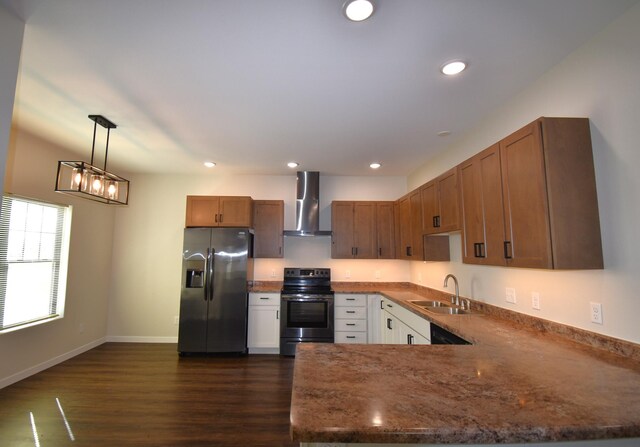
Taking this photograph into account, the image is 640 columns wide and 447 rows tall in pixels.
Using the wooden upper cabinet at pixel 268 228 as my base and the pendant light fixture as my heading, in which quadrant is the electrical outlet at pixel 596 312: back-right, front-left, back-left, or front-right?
front-left

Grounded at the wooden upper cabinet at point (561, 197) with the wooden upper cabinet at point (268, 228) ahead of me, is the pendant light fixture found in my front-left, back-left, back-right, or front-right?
front-left

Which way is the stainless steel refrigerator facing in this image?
toward the camera

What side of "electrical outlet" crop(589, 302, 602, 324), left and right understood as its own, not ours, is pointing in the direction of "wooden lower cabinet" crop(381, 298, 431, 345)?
right

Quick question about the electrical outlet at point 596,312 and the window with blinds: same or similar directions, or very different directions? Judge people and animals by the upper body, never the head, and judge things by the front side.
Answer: very different directions

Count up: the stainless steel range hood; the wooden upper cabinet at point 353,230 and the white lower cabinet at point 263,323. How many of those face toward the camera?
3

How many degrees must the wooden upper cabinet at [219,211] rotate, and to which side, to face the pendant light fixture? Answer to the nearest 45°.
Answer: approximately 45° to its right

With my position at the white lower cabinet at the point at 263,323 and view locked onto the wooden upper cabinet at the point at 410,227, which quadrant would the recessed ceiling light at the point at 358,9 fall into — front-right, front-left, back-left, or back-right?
front-right

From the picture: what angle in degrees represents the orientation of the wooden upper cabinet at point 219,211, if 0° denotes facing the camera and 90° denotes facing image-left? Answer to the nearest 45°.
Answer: approximately 0°

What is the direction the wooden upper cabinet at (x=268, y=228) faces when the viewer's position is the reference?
facing the viewer

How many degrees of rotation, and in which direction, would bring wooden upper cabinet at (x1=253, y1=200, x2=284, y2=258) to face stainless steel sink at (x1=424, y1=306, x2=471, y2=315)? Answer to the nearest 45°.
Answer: approximately 45° to its left

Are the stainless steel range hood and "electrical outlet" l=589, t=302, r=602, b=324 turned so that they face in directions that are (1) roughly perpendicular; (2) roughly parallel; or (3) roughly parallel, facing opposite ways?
roughly perpendicular

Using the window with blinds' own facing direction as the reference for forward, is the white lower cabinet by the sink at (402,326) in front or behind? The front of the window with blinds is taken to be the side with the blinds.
in front

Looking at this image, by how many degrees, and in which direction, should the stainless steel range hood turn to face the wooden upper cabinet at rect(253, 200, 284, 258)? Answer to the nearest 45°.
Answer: approximately 90° to its right

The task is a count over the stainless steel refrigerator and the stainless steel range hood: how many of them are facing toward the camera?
2

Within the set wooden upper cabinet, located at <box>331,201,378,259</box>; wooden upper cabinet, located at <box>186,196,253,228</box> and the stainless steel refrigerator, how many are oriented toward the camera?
3

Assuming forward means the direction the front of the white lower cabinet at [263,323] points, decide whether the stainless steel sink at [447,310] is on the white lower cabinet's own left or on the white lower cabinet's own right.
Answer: on the white lower cabinet's own left

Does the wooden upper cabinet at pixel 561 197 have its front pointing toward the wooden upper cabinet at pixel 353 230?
no

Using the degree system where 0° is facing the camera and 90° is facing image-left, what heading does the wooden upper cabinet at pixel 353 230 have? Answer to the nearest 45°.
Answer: approximately 0°

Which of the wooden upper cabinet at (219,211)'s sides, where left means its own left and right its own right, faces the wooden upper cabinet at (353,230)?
left
